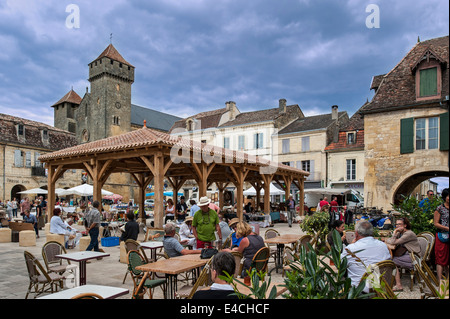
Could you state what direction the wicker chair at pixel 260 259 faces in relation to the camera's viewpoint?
facing away from the viewer and to the left of the viewer

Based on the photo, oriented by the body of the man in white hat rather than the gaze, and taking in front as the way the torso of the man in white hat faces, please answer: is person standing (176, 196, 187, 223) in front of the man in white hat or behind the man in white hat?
behind

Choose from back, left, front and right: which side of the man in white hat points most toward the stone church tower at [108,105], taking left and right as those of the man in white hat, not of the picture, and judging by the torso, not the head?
back

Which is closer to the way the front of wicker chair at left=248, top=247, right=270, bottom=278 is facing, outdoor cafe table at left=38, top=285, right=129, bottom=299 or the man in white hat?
the man in white hat

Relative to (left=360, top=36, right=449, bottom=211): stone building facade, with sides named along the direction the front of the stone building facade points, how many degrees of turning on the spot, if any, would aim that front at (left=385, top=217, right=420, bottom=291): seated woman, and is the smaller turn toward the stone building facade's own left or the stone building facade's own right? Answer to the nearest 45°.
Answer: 0° — it already faces them

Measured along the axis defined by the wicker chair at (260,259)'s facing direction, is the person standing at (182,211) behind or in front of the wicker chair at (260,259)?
in front

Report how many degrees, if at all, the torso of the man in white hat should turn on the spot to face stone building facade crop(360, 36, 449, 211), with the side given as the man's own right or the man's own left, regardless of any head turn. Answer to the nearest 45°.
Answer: approximately 135° to the man's own left

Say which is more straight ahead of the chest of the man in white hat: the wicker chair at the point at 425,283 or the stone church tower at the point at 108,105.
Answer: the wicker chair

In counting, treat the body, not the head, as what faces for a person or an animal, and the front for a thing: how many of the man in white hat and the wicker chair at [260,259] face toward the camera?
1
